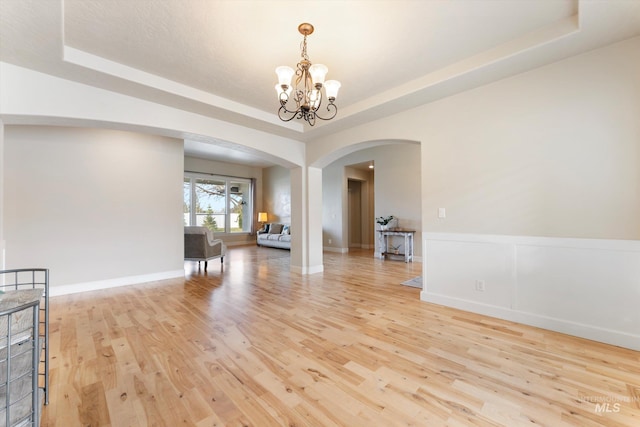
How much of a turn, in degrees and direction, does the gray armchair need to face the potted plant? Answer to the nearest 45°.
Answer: approximately 45° to its right

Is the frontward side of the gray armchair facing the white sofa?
yes

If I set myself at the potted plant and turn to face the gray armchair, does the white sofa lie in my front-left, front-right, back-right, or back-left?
front-right

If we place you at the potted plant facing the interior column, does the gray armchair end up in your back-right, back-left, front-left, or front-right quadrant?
front-right

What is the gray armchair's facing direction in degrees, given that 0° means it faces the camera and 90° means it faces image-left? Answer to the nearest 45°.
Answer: approximately 225°

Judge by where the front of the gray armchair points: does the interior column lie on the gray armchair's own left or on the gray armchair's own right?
on the gray armchair's own right

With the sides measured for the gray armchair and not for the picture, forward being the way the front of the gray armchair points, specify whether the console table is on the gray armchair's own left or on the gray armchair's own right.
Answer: on the gray armchair's own right
